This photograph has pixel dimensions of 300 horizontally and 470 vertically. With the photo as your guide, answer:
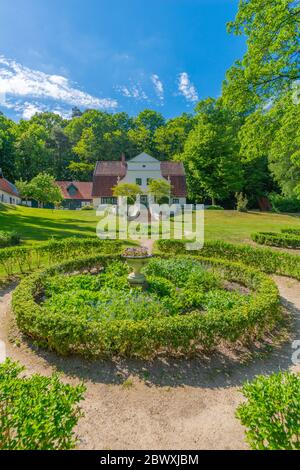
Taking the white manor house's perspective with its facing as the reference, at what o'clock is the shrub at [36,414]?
The shrub is roughly at 12 o'clock from the white manor house.

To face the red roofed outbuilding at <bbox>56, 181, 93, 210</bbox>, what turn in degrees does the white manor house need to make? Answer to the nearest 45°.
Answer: approximately 135° to its right

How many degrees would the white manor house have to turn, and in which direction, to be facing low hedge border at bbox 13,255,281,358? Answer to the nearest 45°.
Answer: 0° — it already faces it

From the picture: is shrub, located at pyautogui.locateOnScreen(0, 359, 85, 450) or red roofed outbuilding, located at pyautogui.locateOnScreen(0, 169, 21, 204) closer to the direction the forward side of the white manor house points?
the shrub

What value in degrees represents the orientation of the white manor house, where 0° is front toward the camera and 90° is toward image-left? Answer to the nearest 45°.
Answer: approximately 0°

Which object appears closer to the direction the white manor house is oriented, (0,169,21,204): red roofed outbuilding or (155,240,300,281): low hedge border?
the low hedge border

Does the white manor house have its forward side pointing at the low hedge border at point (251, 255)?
yes

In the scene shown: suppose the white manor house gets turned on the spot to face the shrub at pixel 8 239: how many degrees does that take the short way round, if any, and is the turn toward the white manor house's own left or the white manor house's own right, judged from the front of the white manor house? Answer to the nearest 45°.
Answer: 0° — it already faces it
